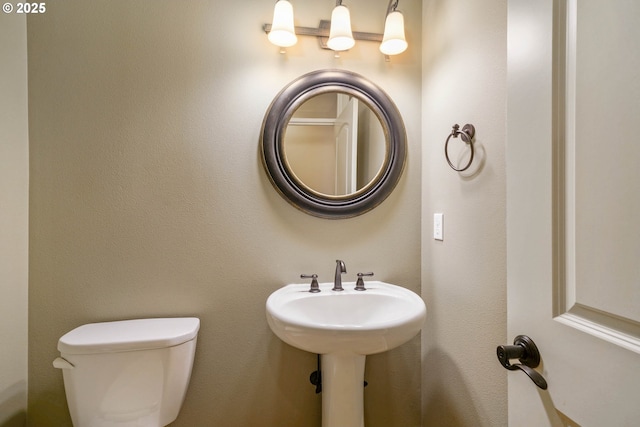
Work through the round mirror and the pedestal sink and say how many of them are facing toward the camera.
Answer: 2

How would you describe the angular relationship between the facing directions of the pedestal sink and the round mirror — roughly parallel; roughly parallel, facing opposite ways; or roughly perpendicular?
roughly parallel

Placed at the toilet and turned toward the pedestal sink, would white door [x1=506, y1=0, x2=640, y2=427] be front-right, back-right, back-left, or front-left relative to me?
front-right

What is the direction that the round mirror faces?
toward the camera
